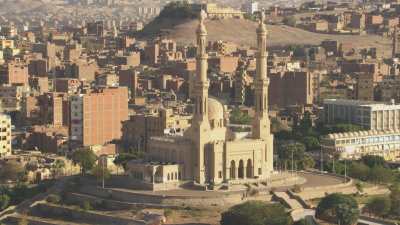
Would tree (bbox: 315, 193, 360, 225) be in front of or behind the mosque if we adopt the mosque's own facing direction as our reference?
in front

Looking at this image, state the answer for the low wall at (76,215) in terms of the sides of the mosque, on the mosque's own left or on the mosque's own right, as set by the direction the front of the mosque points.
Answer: on the mosque's own right

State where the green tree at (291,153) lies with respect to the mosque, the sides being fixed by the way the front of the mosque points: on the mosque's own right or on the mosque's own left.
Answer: on the mosque's own left

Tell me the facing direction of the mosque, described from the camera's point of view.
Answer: facing the viewer and to the right of the viewer

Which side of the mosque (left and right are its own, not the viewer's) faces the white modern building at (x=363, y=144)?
left

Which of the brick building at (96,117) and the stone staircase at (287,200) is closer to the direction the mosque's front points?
the stone staircase

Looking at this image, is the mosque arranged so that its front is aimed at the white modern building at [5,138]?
no

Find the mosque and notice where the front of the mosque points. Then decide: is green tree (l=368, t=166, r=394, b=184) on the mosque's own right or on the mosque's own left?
on the mosque's own left

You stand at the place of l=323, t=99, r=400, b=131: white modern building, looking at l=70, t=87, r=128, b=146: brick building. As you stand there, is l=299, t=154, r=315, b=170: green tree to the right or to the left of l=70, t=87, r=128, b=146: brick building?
left

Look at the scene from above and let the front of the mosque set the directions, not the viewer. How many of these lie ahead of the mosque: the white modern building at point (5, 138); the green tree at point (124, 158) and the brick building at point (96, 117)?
0

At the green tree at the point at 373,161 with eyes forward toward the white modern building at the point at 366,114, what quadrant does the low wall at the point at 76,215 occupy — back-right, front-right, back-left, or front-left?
back-left

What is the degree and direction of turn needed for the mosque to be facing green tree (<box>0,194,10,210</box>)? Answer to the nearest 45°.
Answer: approximately 135° to its right
